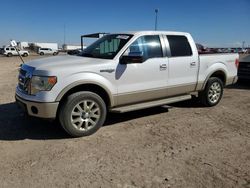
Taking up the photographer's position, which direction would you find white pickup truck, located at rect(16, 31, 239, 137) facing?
facing the viewer and to the left of the viewer

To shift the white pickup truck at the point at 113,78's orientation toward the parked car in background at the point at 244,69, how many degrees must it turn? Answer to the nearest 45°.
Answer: approximately 180°
